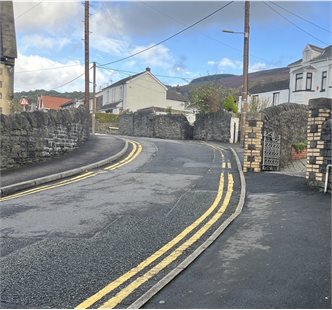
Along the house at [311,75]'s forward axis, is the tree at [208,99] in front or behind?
in front

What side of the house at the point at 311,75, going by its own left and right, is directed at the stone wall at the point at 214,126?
front

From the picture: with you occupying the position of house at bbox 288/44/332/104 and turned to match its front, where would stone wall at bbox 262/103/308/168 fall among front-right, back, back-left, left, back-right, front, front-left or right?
front-left

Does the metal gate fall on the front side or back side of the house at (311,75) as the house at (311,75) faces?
on the front side

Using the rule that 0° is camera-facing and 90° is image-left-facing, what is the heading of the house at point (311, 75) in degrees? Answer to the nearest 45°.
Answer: approximately 45°

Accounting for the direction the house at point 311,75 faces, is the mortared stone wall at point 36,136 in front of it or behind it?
in front
